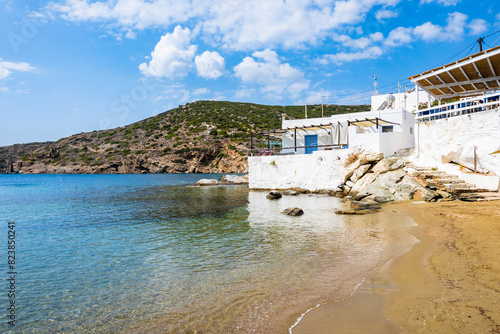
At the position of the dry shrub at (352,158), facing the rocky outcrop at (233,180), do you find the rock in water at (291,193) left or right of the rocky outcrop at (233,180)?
left

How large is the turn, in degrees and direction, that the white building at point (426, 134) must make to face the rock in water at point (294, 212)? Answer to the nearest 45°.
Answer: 0° — it already faces it

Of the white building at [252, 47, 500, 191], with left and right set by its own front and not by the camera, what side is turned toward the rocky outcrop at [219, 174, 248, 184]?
right

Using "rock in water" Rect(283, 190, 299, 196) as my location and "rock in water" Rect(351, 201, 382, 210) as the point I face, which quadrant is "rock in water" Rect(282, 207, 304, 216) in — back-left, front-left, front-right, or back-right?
front-right

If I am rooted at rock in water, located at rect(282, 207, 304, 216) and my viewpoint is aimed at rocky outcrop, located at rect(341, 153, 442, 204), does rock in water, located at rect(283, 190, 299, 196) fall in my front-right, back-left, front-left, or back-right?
front-left

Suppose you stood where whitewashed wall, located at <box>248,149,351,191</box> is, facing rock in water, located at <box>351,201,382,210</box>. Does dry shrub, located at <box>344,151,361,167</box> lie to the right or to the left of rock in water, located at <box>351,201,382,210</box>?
left

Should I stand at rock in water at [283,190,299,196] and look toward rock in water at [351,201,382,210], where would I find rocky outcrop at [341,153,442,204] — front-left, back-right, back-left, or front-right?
front-left

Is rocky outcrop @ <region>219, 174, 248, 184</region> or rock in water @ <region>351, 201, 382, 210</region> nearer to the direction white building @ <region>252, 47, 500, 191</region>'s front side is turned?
the rock in water

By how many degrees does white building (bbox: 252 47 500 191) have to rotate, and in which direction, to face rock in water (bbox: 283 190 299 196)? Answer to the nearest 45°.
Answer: approximately 45° to its right

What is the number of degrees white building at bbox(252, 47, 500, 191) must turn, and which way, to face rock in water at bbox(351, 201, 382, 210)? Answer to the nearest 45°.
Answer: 0° — it already faces it
